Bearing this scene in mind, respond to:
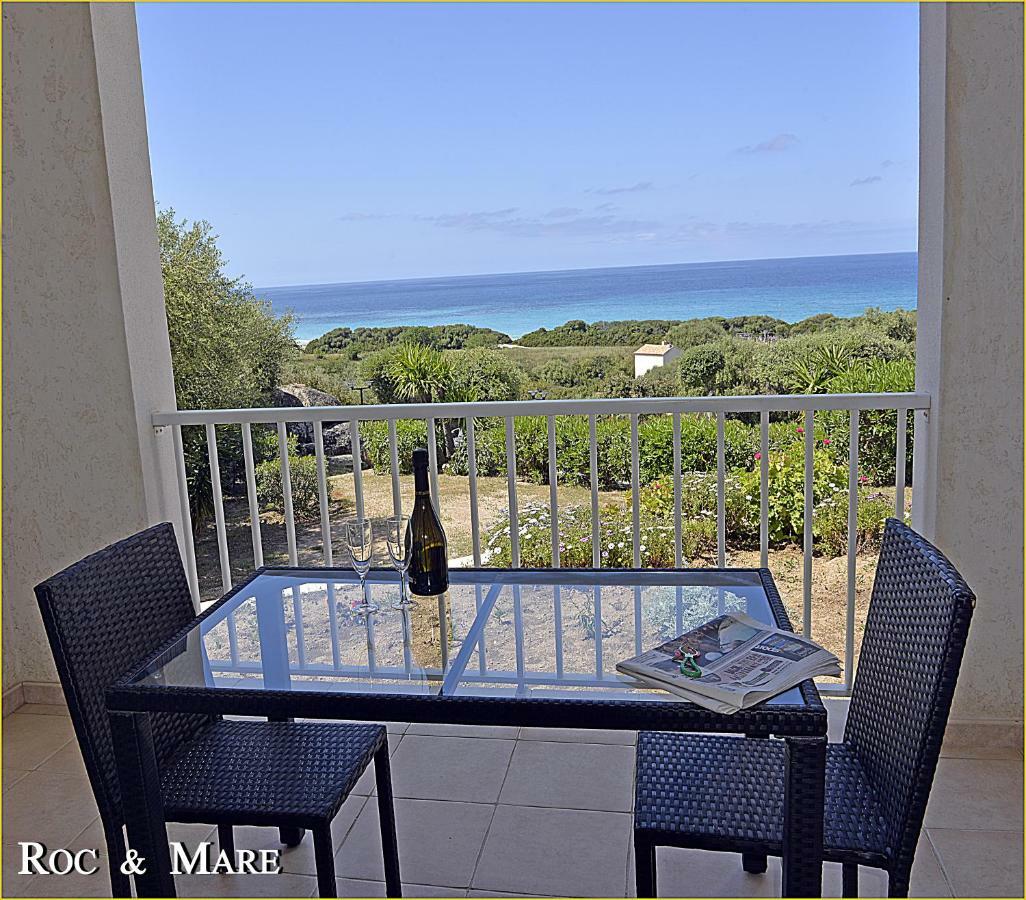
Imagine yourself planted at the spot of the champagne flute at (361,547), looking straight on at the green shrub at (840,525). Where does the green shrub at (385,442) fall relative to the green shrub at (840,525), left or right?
left

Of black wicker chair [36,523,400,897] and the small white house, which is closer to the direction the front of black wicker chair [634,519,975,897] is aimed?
the black wicker chair

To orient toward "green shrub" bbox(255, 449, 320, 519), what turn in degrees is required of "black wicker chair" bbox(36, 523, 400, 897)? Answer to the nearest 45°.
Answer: approximately 135° to its left

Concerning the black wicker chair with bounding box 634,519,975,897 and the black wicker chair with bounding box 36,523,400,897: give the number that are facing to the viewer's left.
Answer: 1

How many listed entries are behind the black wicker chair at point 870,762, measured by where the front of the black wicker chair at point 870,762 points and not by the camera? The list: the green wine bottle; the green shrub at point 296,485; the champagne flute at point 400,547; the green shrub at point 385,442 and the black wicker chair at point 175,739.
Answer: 0

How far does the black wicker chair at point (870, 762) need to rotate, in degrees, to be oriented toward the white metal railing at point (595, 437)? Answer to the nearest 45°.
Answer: approximately 45° to its right

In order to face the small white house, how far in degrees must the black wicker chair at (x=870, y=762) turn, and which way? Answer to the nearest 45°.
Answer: approximately 90° to its right

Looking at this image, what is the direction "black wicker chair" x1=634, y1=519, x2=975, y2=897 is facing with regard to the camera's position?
facing to the left of the viewer

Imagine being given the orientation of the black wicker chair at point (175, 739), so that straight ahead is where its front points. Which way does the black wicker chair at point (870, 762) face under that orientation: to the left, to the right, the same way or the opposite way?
the opposite way

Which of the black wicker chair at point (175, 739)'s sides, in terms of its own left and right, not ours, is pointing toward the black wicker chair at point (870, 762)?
front

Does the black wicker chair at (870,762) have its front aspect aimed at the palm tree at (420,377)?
no

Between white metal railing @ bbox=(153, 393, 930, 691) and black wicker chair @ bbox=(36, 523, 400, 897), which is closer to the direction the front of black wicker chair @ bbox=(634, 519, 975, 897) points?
the black wicker chair

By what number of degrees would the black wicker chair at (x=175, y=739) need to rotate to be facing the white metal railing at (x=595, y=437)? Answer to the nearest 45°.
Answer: approximately 90° to its left

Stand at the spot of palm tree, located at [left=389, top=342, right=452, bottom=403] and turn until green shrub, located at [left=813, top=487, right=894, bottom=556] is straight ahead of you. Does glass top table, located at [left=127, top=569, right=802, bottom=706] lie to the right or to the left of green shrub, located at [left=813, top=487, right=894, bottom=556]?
right

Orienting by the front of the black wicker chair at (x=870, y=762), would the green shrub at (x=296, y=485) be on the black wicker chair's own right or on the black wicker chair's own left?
on the black wicker chair's own right

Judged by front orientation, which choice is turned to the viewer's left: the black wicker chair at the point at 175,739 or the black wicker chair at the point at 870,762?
the black wicker chair at the point at 870,762

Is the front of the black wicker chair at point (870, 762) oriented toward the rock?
no

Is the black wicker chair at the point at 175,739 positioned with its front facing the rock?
no

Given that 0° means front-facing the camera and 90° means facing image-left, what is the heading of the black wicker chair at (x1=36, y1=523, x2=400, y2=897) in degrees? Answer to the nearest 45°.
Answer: approximately 315°

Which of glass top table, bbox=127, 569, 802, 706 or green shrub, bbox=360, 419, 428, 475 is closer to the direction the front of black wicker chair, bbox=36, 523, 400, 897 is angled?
the glass top table

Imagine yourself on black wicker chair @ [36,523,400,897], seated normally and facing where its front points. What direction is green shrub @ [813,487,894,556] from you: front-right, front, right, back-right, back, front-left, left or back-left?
left
